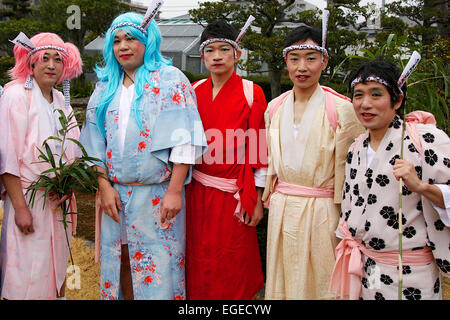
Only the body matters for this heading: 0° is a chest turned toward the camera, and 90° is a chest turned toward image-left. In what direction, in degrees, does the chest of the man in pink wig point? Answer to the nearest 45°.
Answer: approximately 315°
